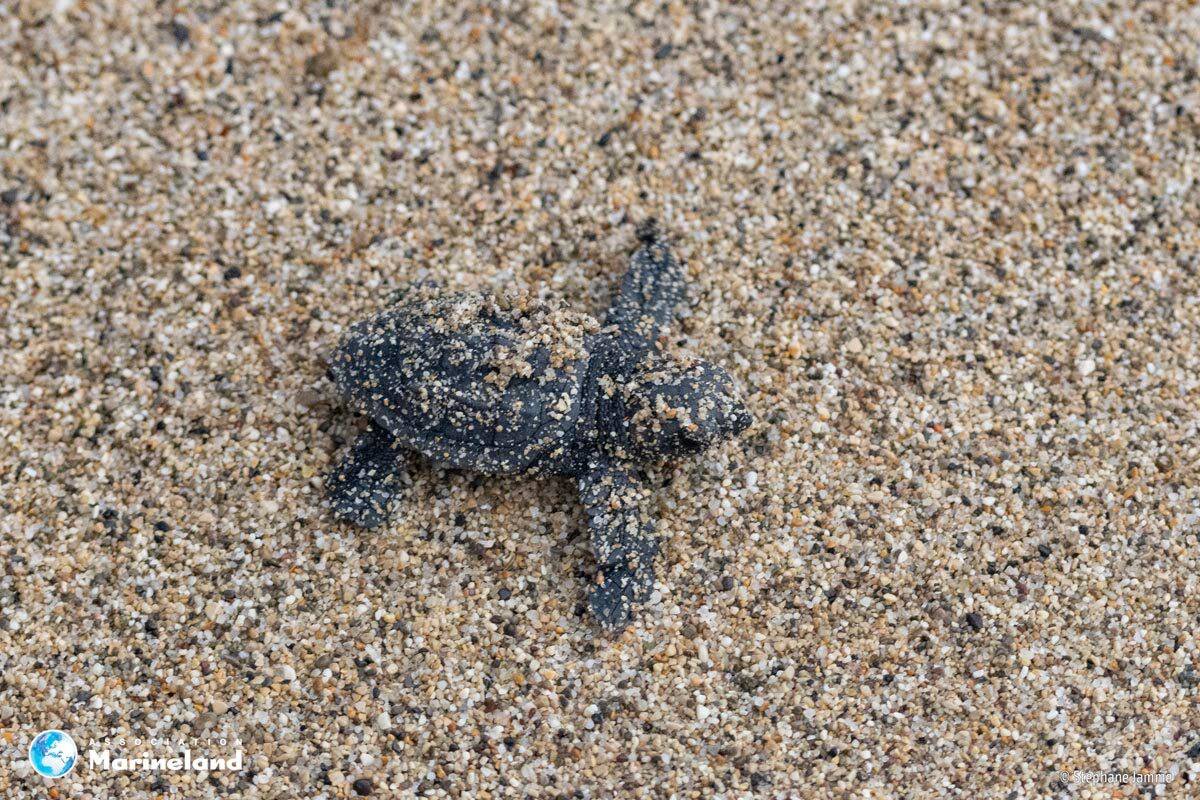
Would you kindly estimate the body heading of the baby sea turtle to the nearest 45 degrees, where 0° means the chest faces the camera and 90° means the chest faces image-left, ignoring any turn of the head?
approximately 270°
